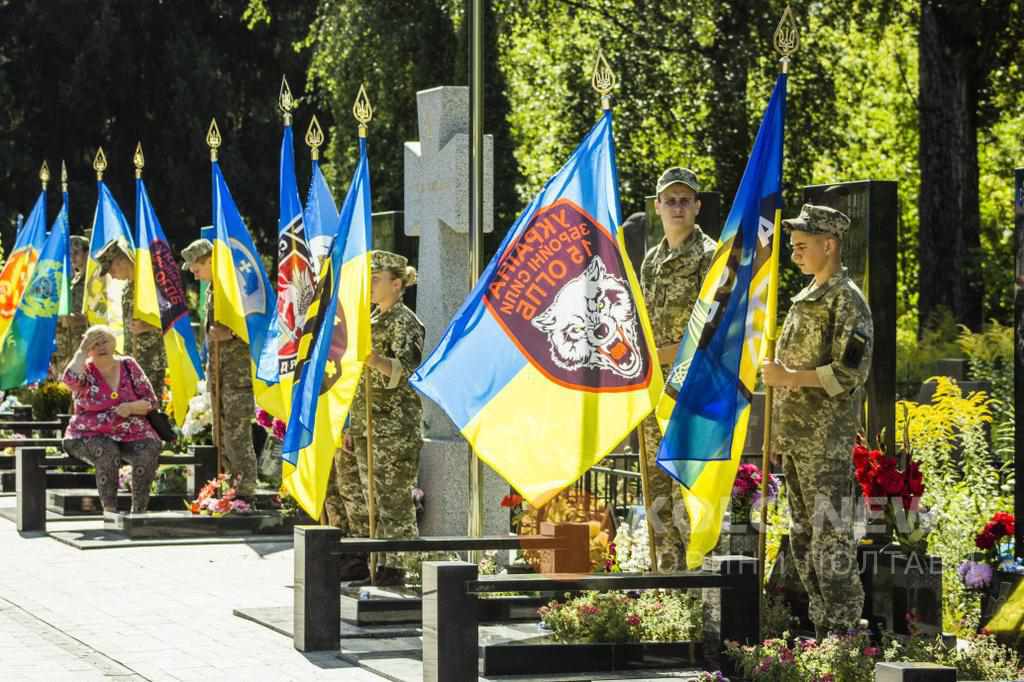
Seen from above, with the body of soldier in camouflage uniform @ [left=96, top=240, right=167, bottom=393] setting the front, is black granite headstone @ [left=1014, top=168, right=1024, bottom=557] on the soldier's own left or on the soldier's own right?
on the soldier's own left

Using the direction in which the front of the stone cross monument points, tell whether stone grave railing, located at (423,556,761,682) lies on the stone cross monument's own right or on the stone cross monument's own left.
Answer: on the stone cross monument's own left

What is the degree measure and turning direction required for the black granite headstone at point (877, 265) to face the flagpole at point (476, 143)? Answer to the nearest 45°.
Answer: approximately 45° to its right

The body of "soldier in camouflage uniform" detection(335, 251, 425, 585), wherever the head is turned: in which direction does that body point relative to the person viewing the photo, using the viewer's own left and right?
facing to the left of the viewer

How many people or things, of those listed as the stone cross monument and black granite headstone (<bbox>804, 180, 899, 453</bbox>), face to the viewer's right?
0

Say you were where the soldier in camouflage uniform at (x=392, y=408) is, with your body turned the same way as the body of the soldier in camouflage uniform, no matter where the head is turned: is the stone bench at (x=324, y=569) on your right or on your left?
on your left

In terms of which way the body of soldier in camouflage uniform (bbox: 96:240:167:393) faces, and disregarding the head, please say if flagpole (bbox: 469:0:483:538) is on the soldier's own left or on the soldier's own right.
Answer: on the soldier's own left

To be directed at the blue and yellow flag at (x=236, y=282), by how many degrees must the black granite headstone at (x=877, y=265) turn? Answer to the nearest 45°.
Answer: approximately 90° to its right

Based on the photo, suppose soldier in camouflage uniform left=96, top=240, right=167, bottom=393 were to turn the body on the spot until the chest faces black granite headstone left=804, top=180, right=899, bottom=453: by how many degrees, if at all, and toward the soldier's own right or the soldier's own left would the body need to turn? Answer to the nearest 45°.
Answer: approximately 90° to the soldier's own left

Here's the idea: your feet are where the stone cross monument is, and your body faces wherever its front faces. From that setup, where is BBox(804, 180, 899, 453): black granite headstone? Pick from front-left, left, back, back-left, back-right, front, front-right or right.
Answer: left

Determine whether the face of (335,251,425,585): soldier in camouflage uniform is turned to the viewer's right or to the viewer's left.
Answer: to the viewer's left

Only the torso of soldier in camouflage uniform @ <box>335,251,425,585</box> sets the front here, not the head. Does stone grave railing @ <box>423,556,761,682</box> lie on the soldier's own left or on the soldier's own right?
on the soldier's own left

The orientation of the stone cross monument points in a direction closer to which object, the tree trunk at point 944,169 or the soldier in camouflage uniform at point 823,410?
the soldier in camouflage uniform

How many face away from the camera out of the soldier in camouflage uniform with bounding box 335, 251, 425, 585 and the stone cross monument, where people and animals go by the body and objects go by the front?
0

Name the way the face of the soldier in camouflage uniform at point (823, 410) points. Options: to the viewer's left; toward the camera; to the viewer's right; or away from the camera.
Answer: to the viewer's left

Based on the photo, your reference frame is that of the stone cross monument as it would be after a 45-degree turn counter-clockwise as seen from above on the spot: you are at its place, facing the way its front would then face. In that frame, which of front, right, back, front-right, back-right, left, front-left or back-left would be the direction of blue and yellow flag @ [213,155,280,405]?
back-right

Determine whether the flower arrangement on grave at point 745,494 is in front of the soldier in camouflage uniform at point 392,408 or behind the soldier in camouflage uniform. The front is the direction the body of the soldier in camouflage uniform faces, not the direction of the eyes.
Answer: behind
